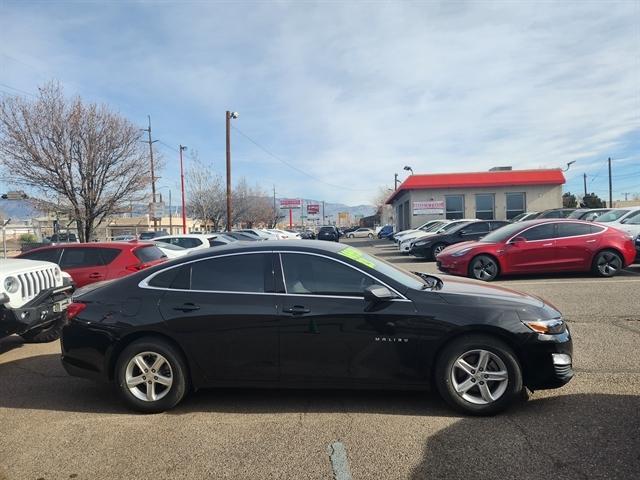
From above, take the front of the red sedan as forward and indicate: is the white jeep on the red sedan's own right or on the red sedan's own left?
on the red sedan's own left

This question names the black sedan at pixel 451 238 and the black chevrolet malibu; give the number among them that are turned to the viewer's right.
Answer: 1

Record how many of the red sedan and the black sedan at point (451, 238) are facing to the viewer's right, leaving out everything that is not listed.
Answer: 0

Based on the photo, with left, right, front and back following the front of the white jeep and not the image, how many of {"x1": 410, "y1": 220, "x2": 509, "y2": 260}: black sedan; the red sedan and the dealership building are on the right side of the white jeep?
0

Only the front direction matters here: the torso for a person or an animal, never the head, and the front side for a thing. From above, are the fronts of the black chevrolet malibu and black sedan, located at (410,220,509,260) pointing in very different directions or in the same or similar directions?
very different directions

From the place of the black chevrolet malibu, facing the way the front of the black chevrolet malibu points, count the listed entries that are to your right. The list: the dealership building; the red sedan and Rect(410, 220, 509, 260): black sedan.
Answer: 0

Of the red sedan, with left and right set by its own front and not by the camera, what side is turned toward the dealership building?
right

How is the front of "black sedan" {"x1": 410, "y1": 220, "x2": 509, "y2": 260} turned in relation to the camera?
facing the viewer and to the left of the viewer

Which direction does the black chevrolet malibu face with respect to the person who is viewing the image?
facing to the right of the viewer

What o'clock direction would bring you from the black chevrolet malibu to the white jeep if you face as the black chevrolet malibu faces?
The white jeep is roughly at 7 o'clock from the black chevrolet malibu.

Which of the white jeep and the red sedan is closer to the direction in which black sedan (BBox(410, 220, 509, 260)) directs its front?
the white jeep

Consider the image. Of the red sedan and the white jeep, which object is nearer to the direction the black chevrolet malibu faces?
the red sedan

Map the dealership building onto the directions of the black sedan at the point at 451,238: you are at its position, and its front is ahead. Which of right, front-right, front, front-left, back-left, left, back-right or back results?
back-right

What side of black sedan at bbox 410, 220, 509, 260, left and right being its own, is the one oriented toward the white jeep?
front

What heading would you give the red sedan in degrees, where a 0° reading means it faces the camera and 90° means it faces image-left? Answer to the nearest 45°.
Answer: approximately 90°
